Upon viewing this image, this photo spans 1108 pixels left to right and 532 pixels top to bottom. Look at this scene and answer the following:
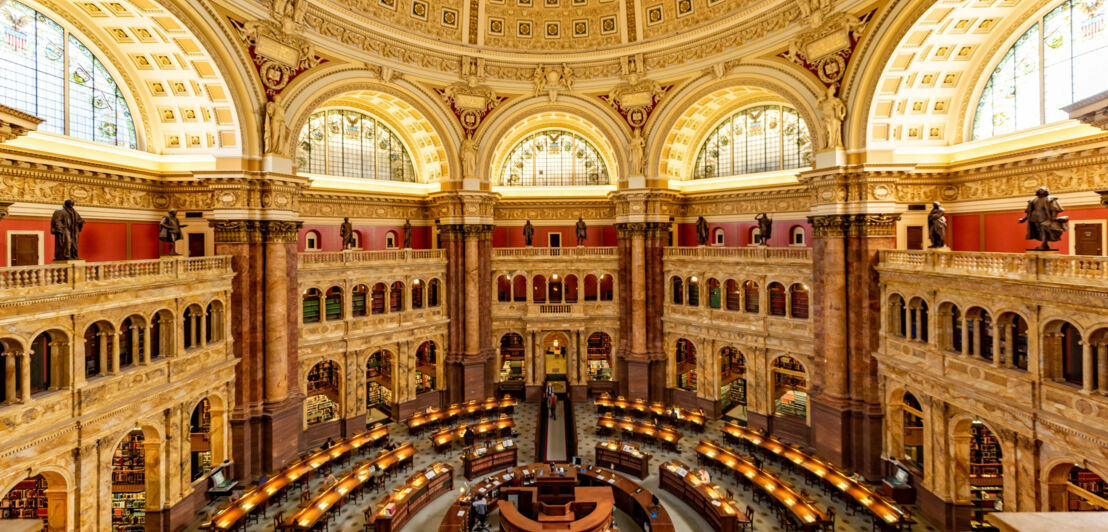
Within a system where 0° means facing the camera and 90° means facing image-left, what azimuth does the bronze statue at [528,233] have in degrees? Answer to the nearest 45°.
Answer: approximately 0°

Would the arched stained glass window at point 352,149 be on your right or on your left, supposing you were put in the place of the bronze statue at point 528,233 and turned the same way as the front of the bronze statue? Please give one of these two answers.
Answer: on your right

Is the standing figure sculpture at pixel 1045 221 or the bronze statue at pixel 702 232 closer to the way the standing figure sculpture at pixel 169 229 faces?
the standing figure sculpture

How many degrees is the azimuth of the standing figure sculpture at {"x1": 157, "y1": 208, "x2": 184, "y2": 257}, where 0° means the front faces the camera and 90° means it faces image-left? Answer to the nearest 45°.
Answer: approximately 315°

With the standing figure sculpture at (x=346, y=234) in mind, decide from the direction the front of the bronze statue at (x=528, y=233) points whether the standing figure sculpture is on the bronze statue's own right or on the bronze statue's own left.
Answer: on the bronze statue's own right

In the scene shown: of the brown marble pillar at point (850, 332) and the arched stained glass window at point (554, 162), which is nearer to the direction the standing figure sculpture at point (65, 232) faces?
the brown marble pillar

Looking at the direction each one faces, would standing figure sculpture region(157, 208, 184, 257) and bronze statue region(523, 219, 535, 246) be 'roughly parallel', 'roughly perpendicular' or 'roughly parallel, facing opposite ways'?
roughly perpendicular

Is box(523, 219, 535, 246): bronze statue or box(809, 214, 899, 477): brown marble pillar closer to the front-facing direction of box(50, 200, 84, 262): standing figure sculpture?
the brown marble pillar
